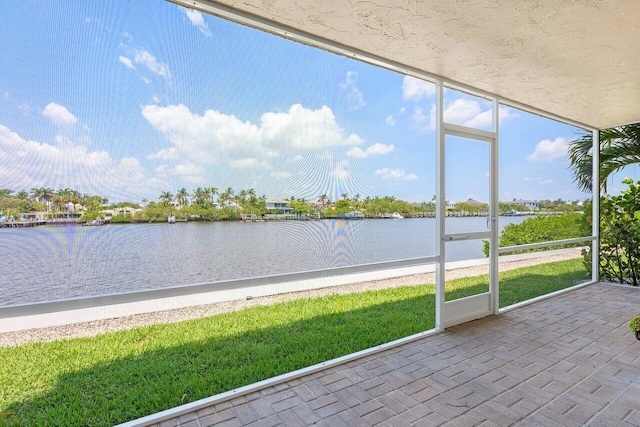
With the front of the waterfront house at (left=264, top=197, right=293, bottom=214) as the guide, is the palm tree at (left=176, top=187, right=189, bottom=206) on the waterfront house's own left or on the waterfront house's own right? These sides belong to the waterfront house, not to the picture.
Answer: on the waterfront house's own right

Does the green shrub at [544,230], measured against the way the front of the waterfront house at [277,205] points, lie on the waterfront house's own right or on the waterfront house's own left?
on the waterfront house's own left

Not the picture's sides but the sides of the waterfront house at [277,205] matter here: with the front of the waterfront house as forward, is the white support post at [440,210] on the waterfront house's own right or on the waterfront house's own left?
on the waterfront house's own left

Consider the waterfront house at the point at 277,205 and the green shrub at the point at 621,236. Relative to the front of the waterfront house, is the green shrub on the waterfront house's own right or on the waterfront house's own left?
on the waterfront house's own left

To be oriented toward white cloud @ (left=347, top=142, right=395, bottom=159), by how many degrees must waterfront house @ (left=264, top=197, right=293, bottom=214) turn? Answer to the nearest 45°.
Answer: approximately 135° to its left

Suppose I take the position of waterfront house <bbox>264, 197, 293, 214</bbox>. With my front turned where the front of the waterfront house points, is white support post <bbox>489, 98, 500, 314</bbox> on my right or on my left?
on my left

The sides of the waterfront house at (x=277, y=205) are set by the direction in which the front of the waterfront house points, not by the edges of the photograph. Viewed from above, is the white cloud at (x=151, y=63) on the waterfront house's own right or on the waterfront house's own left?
on the waterfront house's own right

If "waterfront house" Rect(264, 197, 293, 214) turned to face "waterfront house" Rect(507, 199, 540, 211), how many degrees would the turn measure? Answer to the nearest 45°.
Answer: approximately 90° to its left

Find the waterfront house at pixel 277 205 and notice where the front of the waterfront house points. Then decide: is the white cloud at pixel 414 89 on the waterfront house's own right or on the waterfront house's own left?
on the waterfront house's own left

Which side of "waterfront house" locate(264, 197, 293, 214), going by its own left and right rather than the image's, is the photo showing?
front

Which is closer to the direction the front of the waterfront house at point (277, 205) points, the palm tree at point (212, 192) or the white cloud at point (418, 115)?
the palm tree

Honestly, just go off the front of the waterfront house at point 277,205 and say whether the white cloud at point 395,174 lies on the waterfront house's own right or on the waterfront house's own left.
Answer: on the waterfront house's own left
